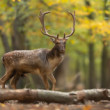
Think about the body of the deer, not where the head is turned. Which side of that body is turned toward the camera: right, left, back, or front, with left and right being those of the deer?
right

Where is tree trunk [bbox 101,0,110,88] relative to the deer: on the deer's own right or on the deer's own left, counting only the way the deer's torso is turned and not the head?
on the deer's own left
